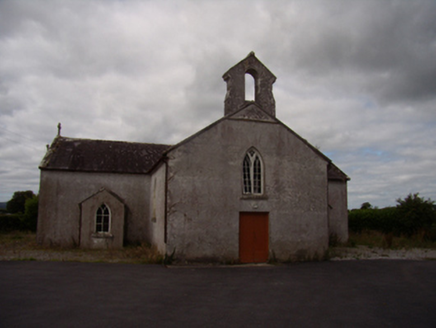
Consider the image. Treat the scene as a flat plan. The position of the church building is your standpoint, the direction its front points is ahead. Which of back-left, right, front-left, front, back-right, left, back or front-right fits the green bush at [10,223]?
back-right

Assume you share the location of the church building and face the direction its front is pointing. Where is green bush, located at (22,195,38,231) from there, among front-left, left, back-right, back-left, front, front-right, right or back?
back-right

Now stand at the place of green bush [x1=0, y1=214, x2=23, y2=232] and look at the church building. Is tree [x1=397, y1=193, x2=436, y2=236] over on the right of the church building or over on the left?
left

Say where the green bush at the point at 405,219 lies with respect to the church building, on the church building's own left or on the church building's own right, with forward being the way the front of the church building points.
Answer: on the church building's own left

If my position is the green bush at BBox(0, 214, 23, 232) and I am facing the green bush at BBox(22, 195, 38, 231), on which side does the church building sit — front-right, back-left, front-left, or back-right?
front-right

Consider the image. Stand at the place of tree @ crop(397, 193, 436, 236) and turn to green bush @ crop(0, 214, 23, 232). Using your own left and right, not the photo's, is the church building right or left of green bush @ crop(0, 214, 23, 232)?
left

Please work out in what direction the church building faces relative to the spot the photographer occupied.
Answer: facing the viewer

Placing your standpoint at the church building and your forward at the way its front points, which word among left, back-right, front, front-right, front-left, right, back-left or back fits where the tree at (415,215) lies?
back-left

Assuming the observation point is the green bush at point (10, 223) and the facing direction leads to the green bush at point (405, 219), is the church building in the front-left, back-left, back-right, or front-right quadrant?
front-right
